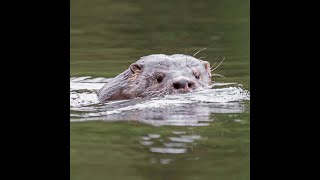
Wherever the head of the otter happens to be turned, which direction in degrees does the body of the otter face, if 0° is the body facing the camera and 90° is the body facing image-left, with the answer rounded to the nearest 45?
approximately 315°
